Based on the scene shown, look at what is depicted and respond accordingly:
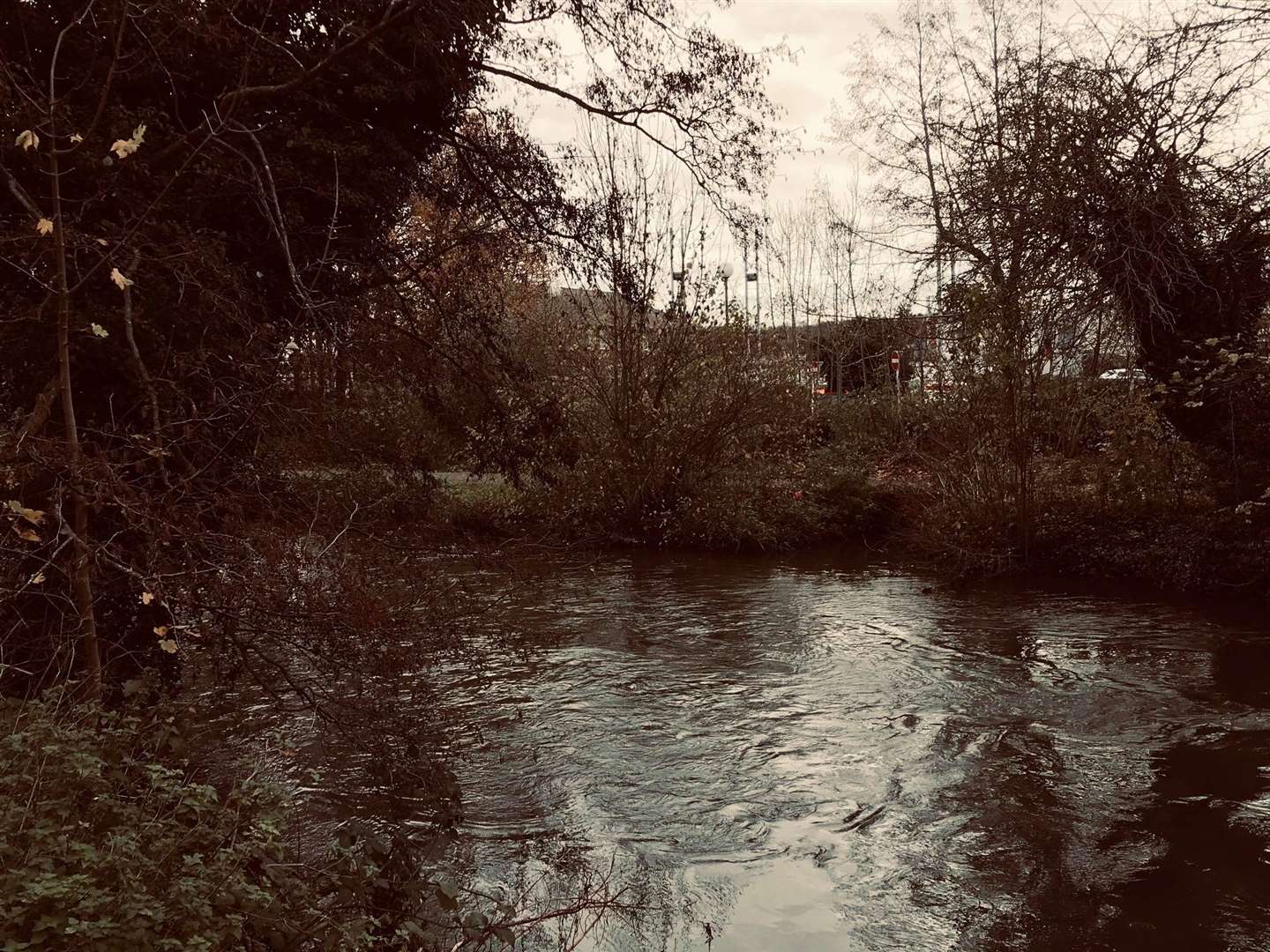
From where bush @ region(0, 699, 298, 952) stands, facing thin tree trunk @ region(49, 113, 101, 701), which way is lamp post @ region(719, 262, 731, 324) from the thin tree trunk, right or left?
right
